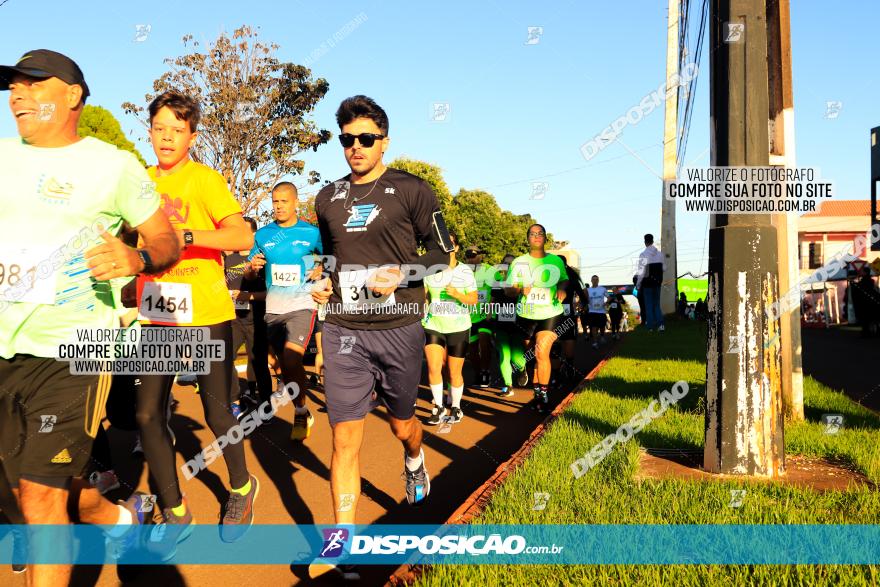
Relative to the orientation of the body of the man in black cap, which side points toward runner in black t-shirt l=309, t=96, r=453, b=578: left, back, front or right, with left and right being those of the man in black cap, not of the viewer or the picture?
back

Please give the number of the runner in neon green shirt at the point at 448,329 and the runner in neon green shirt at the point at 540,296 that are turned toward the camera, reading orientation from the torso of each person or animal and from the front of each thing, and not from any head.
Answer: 2

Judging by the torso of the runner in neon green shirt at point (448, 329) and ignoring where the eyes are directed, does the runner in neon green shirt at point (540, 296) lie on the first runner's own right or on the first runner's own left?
on the first runner's own left

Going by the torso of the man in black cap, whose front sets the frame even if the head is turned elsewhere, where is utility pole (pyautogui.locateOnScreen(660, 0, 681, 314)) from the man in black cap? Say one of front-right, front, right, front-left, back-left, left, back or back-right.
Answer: back

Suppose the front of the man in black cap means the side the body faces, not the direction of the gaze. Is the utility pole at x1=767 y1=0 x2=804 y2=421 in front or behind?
behind

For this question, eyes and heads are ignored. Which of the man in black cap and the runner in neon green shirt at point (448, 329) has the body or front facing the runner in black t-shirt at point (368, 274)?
the runner in neon green shirt

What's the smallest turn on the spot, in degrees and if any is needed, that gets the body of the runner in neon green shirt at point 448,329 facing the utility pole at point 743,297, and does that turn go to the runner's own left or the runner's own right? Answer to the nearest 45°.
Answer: approximately 45° to the runner's own left

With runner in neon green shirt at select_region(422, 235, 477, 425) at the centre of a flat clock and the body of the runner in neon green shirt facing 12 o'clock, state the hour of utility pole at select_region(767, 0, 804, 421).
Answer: The utility pole is roughly at 10 o'clock from the runner in neon green shirt.

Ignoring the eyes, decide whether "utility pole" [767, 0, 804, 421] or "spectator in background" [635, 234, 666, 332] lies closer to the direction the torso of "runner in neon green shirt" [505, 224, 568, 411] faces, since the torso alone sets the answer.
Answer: the utility pole

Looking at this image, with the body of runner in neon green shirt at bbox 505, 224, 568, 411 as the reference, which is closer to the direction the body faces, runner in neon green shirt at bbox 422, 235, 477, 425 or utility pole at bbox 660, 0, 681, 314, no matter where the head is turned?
the runner in neon green shirt

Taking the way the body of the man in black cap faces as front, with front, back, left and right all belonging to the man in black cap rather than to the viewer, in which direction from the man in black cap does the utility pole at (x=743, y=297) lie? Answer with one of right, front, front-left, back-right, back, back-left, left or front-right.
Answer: back-left

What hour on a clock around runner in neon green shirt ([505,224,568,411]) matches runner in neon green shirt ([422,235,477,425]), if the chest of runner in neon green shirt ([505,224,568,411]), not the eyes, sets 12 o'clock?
runner in neon green shirt ([422,235,477,425]) is roughly at 2 o'clock from runner in neon green shirt ([505,224,568,411]).
